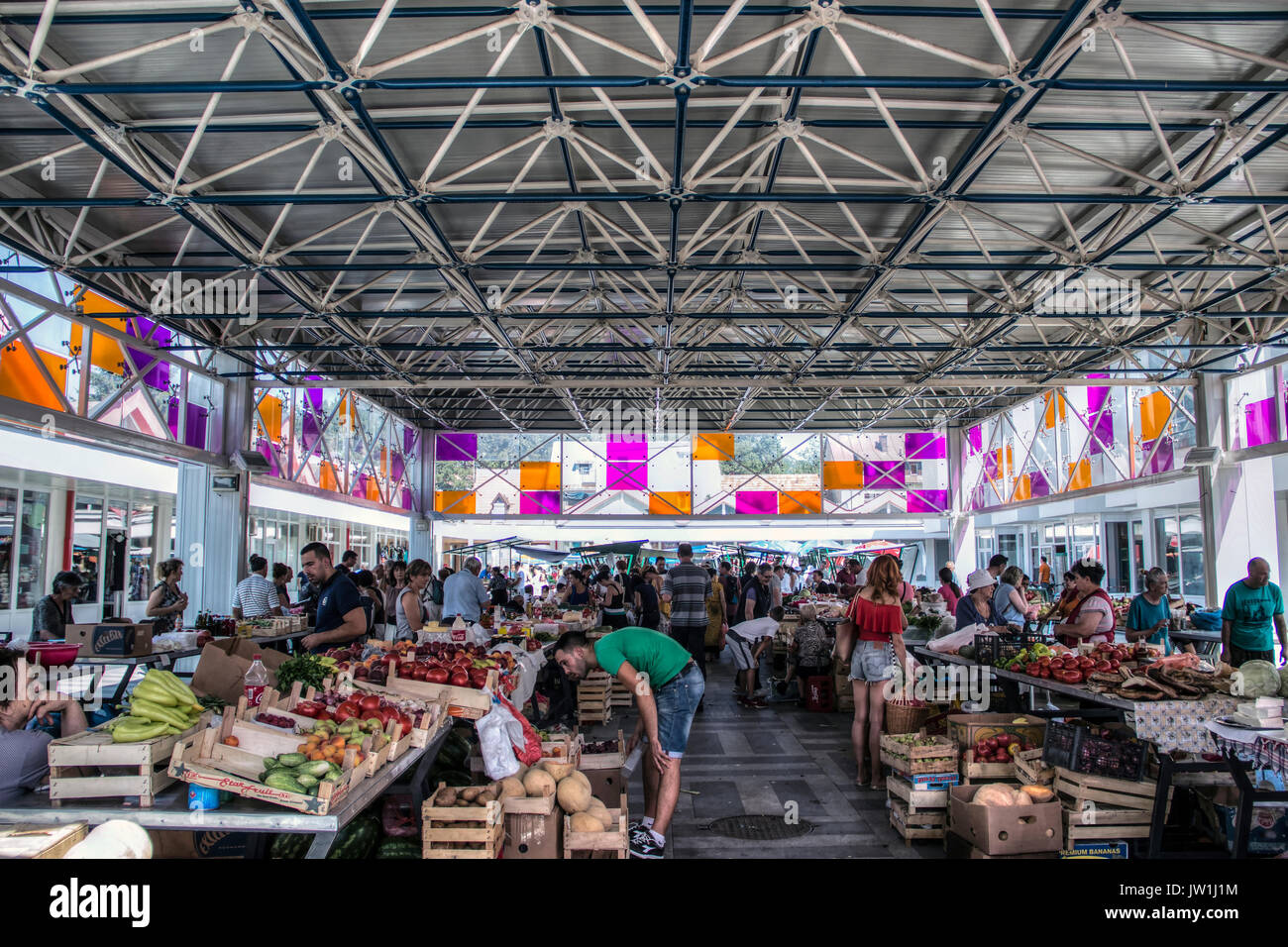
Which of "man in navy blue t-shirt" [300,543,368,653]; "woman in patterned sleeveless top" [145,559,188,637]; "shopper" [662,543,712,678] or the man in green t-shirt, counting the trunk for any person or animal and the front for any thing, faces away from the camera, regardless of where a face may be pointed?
"shopper" [662,543,712,678]

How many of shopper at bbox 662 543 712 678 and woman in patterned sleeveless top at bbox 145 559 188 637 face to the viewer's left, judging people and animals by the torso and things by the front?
0

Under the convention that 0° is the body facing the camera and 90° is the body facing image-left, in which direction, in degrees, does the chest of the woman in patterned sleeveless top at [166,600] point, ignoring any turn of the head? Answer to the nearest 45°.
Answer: approximately 315°

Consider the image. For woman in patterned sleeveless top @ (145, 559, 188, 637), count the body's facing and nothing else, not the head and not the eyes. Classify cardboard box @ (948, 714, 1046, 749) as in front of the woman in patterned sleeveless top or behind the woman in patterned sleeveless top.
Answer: in front

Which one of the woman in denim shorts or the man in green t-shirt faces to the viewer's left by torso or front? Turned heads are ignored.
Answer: the man in green t-shirt

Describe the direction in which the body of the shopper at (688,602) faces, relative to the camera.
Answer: away from the camera

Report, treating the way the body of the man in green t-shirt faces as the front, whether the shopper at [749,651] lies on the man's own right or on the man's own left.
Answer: on the man's own right

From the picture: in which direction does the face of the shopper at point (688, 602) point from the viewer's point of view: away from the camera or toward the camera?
away from the camera

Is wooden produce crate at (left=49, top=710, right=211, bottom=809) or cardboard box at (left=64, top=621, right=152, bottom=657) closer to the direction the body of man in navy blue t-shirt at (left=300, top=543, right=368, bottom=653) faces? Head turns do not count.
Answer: the wooden produce crate
